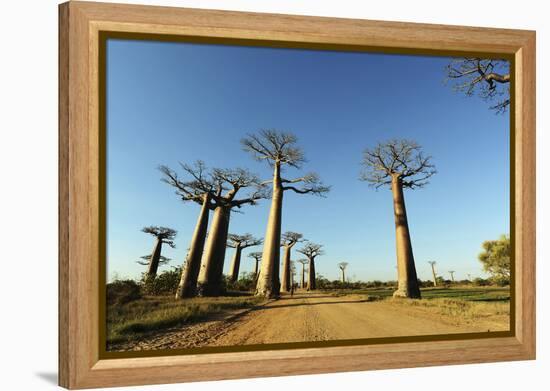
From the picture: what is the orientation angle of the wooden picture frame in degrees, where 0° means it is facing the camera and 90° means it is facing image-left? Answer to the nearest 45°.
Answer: approximately 315°
